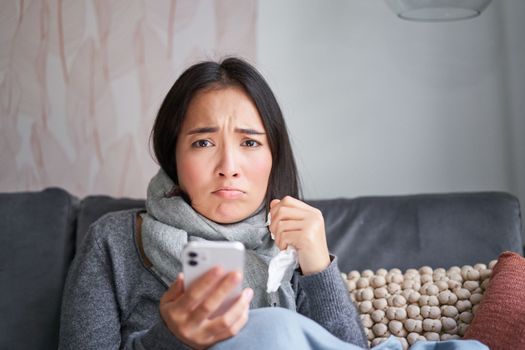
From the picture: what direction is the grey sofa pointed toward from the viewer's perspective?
toward the camera

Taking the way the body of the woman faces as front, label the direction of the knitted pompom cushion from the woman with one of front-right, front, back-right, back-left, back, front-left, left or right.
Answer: left

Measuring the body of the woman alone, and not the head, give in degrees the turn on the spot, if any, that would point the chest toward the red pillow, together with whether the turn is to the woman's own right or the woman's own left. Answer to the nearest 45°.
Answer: approximately 90° to the woman's own left

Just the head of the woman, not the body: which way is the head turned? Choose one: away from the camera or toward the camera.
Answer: toward the camera
